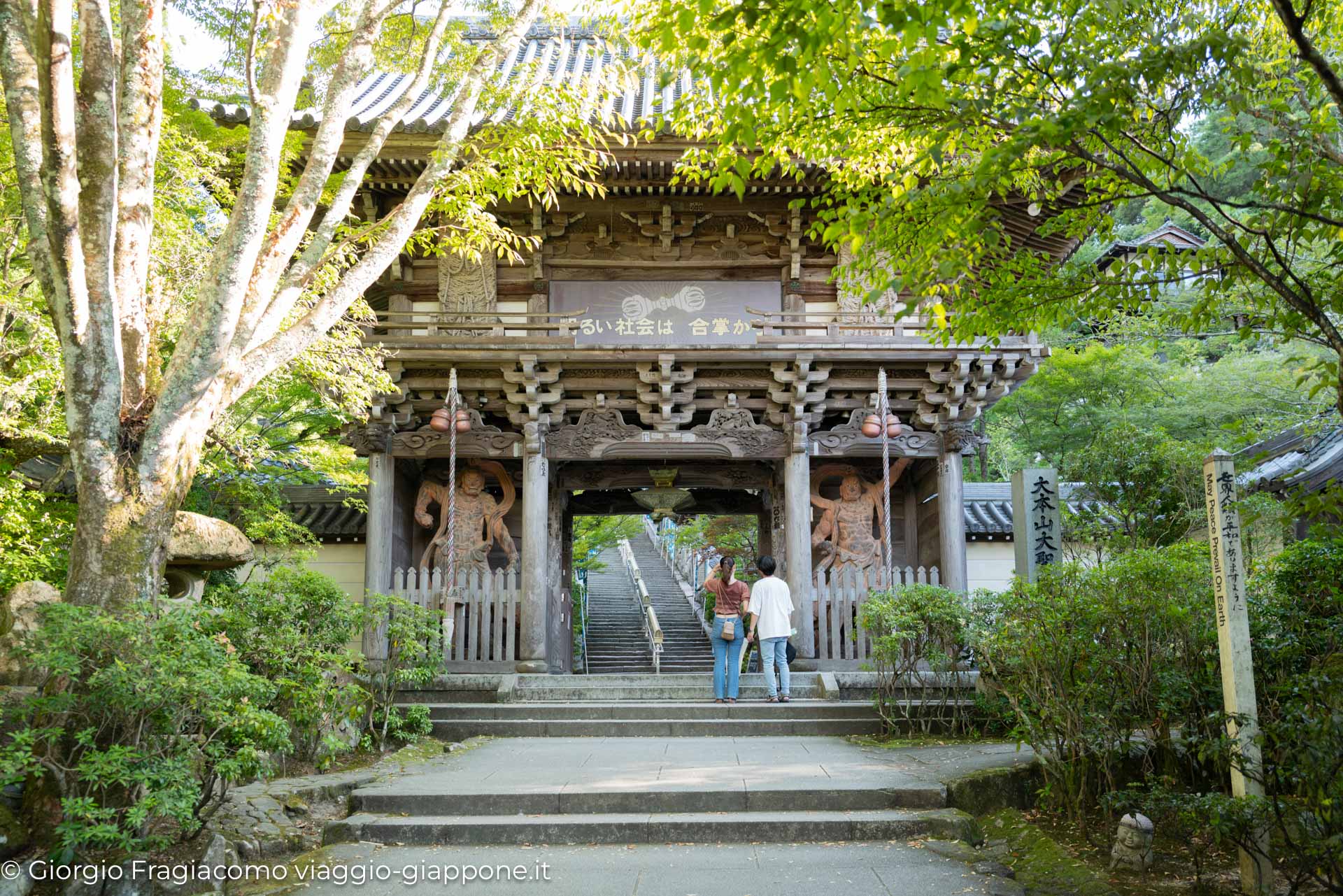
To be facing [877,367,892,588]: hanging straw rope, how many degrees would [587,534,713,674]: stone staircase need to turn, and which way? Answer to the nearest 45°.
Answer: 0° — it already faces it

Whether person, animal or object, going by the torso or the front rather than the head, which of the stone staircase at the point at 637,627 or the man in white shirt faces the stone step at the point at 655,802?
the stone staircase

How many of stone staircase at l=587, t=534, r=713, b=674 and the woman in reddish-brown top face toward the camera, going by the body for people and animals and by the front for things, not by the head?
1

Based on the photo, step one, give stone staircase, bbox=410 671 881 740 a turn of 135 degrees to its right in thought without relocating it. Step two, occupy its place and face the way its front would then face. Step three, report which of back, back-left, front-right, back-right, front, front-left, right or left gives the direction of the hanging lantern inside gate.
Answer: front-right

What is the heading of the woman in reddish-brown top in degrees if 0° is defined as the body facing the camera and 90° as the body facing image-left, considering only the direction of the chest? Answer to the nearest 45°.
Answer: approximately 180°

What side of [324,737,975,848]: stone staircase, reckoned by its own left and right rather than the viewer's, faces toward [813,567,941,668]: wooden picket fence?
back

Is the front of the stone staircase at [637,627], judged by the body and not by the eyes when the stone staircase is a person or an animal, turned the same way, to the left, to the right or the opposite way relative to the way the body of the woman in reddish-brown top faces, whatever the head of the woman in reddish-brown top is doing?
the opposite way

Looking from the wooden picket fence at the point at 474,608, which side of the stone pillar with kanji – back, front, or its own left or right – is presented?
right

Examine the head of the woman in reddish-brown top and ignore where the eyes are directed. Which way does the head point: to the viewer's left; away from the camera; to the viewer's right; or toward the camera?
away from the camera

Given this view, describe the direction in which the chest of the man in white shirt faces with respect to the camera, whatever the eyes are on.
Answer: away from the camera

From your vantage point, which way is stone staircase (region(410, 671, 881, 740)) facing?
toward the camera

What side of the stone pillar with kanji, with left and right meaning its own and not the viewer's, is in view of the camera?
front

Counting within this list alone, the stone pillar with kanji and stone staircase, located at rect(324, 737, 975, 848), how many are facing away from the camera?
0

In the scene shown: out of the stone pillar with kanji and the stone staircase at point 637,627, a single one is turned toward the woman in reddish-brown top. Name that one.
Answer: the stone staircase

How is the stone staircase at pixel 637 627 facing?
toward the camera
